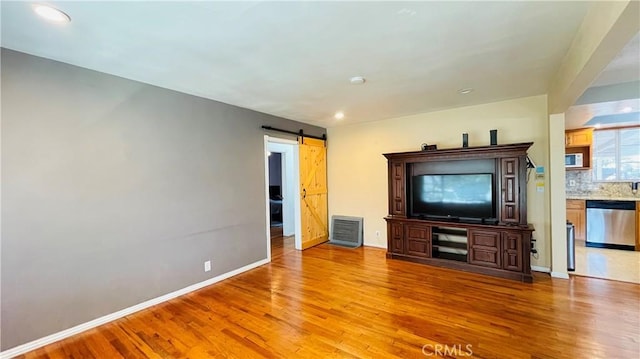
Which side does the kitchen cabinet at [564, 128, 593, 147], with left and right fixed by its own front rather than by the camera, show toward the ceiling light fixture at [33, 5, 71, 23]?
front

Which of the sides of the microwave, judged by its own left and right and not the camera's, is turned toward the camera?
front

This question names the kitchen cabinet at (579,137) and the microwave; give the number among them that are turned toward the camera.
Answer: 2

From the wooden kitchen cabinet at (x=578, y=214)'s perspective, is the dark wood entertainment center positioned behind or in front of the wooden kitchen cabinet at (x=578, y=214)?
in front

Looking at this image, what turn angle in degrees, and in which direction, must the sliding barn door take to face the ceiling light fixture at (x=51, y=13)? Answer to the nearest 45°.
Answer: approximately 90° to its right

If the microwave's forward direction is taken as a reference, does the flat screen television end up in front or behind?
in front

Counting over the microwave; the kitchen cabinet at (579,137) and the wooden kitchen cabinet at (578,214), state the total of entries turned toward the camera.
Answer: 3

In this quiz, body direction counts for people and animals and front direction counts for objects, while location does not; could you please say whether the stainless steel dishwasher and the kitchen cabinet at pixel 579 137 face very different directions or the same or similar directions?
same or similar directions

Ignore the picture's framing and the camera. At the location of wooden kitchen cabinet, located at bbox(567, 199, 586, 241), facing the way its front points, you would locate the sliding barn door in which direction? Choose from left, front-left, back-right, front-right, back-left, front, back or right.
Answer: front-right
